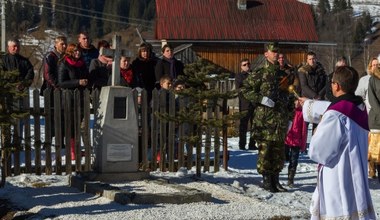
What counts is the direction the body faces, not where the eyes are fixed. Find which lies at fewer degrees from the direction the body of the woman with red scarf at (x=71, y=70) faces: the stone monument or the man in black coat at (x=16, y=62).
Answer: the stone monument

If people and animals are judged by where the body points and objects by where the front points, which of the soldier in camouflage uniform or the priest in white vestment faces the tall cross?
the priest in white vestment

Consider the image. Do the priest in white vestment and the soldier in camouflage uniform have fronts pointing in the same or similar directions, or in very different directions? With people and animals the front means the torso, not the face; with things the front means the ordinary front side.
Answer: very different directions

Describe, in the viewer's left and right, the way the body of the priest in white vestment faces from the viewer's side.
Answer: facing away from the viewer and to the left of the viewer

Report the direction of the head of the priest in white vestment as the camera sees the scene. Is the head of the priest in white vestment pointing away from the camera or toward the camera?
away from the camera

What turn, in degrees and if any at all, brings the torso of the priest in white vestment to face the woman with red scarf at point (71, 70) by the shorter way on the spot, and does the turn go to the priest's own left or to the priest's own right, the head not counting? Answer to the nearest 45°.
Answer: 0° — they already face them
